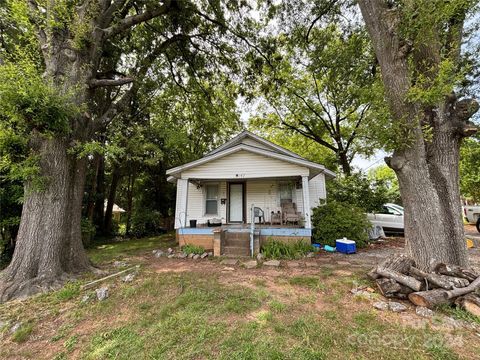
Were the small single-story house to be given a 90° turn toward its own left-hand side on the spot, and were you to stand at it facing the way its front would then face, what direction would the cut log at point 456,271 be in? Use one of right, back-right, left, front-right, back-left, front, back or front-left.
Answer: front-right

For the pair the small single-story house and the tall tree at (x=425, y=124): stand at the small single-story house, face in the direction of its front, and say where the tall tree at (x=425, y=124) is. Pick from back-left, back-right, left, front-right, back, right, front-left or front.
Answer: front-left

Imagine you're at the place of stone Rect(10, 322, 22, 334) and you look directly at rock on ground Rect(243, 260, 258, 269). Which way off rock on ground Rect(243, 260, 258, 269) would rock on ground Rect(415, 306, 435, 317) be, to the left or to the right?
right

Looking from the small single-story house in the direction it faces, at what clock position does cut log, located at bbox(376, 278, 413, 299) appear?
The cut log is roughly at 11 o'clock from the small single-story house.

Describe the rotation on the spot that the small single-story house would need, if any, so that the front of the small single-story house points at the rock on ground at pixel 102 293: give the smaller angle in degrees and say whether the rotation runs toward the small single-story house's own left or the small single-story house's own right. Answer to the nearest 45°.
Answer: approximately 45° to the small single-story house's own right

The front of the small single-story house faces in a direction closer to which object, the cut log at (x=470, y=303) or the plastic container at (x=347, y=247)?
the cut log

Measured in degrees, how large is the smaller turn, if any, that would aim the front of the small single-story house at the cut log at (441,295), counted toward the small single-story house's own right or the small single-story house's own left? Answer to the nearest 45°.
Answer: approximately 45° to the small single-story house's own left

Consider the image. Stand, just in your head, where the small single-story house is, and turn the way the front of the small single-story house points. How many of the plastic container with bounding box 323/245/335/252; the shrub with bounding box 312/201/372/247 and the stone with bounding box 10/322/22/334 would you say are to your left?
2

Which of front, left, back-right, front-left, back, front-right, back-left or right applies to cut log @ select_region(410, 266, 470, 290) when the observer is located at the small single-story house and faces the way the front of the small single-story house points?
front-left

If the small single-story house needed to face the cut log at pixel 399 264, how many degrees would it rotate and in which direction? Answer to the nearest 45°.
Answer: approximately 45° to its left

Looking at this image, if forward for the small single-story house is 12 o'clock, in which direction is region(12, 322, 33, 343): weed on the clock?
The weed is roughly at 1 o'clock from the small single-story house.

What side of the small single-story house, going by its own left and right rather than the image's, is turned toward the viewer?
front

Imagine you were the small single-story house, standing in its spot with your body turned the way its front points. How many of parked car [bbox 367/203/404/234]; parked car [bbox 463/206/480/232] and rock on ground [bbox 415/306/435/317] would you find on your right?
0
